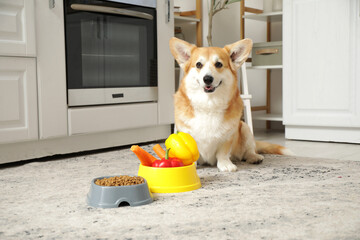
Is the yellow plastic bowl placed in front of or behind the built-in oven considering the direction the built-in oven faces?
in front

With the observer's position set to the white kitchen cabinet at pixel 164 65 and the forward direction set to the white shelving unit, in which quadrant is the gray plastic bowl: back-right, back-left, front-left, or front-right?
back-right

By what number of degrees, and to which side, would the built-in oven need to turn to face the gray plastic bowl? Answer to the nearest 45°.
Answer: approximately 45° to its right

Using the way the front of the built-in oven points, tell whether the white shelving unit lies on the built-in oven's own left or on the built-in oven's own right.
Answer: on the built-in oven's own left

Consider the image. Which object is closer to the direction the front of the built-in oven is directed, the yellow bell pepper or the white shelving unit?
the yellow bell pepper

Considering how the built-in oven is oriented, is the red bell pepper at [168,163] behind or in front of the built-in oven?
in front

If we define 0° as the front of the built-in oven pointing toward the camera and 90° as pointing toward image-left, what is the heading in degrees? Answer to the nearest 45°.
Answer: approximately 315°

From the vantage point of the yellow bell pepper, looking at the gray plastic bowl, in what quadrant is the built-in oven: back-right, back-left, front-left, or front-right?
back-right
